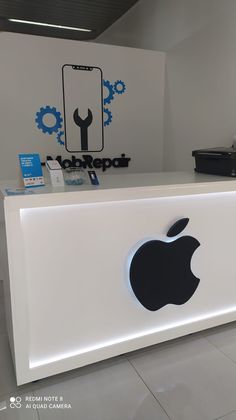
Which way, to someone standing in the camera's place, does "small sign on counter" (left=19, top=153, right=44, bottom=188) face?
facing the viewer

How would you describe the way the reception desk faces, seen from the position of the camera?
facing the viewer and to the right of the viewer

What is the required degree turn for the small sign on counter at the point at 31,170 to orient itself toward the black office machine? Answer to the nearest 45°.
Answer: approximately 90° to its left
